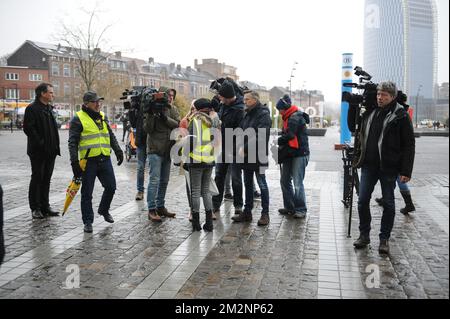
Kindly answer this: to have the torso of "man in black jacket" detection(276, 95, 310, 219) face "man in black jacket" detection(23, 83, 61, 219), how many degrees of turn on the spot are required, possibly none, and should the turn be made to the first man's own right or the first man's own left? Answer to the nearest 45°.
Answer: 0° — they already face them

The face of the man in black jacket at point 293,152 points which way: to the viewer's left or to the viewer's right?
to the viewer's left

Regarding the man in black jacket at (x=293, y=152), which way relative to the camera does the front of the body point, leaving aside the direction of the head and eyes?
to the viewer's left

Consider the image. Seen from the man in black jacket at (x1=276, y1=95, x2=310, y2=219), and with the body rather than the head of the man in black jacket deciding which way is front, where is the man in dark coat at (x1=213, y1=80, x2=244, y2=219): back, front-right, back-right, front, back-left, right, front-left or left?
front

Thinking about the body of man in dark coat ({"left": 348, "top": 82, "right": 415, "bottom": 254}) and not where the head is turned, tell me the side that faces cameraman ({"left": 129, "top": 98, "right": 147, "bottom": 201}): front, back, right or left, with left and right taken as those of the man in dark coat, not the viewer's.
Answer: right

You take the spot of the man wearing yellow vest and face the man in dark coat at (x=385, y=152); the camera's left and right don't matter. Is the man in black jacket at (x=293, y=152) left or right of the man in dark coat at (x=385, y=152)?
left

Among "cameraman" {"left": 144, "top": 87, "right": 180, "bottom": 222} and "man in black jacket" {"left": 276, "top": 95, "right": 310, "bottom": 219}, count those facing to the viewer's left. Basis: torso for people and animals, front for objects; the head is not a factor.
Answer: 1

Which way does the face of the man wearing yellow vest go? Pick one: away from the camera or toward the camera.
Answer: toward the camera

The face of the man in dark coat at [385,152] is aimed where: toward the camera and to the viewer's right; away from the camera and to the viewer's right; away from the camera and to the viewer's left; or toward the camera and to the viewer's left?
toward the camera and to the viewer's left

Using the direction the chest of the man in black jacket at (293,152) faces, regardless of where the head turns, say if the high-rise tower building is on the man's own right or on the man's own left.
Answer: on the man's own right

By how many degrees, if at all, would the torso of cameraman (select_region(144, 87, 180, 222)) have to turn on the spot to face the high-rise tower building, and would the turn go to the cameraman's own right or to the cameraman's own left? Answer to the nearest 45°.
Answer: approximately 90° to the cameraman's own left

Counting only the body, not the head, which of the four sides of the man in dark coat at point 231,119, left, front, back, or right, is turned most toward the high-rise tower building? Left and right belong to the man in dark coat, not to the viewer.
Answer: back

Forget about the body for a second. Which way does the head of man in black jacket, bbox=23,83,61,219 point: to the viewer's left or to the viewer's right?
to the viewer's right

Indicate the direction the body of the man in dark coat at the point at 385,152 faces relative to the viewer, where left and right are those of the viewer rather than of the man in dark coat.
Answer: facing the viewer and to the left of the viewer

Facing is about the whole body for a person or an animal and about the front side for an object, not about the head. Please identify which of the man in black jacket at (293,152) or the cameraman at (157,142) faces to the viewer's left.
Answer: the man in black jacket

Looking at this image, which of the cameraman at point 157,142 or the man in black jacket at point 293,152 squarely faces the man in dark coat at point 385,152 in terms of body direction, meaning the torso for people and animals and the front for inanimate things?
the cameraman

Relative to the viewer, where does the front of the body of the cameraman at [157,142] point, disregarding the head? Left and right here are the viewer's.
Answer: facing the viewer and to the right of the viewer

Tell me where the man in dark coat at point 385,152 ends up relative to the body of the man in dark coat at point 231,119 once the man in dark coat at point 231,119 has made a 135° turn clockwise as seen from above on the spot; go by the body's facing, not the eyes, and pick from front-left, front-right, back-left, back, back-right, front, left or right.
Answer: back-right
